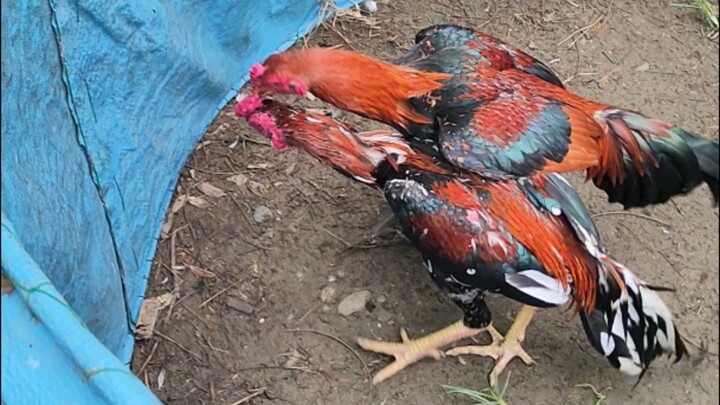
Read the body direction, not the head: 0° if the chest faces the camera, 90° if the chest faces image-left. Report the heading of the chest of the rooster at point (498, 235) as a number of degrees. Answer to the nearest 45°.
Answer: approximately 90°

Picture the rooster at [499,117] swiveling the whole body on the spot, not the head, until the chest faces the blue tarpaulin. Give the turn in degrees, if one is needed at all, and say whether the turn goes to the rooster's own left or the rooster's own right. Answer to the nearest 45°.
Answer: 0° — it already faces it

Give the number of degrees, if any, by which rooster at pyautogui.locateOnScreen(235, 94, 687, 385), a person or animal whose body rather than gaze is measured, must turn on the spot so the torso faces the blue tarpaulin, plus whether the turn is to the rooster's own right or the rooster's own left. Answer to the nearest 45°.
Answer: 0° — it already faces it

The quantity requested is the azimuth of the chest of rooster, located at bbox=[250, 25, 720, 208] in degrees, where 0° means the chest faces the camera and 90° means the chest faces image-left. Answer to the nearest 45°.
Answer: approximately 90°
